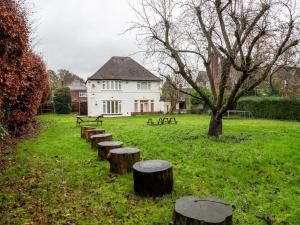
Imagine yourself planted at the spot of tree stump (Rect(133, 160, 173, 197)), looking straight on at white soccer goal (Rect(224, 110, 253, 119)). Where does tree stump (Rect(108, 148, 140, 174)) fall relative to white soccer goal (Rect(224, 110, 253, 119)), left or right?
left

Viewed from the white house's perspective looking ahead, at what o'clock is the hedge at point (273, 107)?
The hedge is roughly at 10 o'clock from the white house.

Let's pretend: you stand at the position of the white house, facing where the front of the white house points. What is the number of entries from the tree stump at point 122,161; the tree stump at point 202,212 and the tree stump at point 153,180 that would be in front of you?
3

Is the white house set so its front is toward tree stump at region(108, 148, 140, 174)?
yes

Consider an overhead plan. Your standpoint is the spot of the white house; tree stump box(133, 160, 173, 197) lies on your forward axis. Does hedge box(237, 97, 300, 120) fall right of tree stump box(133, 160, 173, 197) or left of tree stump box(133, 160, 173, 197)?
left

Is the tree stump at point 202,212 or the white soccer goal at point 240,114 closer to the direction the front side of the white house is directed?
the tree stump

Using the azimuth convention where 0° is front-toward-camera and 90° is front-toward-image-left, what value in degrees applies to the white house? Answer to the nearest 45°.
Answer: approximately 0°

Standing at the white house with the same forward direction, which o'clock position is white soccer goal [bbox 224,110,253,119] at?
The white soccer goal is roughly at 10 o'clock from the white house.

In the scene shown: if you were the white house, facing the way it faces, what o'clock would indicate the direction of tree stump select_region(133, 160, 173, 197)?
The tree stump is roughly at 12 o'clock from the white house.

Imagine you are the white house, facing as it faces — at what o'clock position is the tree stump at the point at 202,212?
The tree stump is roughly at 12 o'clock from the white house.

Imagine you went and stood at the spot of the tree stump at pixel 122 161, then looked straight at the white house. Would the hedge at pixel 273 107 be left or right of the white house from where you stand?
right
